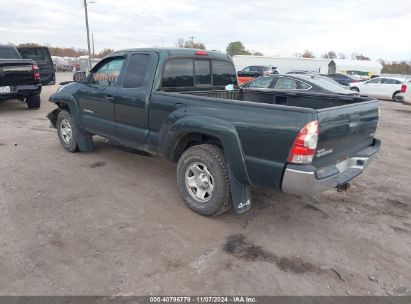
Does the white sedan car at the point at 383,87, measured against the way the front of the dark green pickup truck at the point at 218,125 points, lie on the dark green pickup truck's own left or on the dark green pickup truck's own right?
on the dark green pickup truck's own right

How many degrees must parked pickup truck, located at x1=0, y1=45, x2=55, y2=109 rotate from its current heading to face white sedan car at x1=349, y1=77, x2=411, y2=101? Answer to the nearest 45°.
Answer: approximately 90° to its right

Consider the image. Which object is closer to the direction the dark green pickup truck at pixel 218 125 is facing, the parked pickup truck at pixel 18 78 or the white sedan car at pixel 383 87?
the parked pickup truck

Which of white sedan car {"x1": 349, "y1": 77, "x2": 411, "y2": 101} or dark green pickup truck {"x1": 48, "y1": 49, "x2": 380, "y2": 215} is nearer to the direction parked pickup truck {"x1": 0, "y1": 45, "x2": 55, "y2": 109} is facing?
the white sedan car

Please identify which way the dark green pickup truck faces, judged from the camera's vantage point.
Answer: facing away from the viewer and to the left of the viewer

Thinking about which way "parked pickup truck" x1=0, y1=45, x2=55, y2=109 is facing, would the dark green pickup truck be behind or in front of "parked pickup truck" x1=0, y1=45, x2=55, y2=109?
behind

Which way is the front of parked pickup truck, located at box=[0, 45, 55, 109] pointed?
away from the camera

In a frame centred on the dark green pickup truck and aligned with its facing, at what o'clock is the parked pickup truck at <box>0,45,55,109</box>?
The parked pickup truck is roughly at 12 o'clock from the dark green pickup truck.
